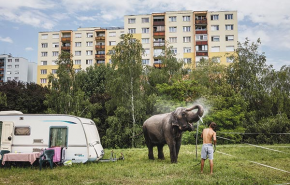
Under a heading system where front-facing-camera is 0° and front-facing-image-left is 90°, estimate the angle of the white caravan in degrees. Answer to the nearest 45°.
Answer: approximately 270°

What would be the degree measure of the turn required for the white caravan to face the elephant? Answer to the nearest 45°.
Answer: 0° — it already faces it
